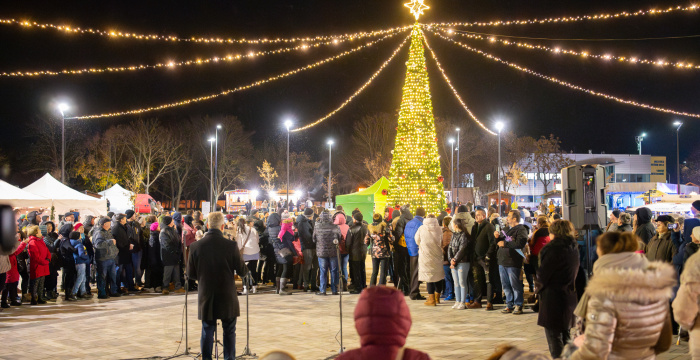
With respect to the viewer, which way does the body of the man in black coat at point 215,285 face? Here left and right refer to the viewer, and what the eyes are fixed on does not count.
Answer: facing away from the viewer

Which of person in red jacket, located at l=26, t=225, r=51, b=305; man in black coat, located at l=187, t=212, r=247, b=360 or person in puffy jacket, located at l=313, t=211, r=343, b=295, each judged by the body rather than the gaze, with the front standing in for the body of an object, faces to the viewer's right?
person in red jacket, located at l=26, t=225, r=51, b=305

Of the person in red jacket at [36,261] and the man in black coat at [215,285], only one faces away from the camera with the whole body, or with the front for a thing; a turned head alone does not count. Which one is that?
the man in black coat
